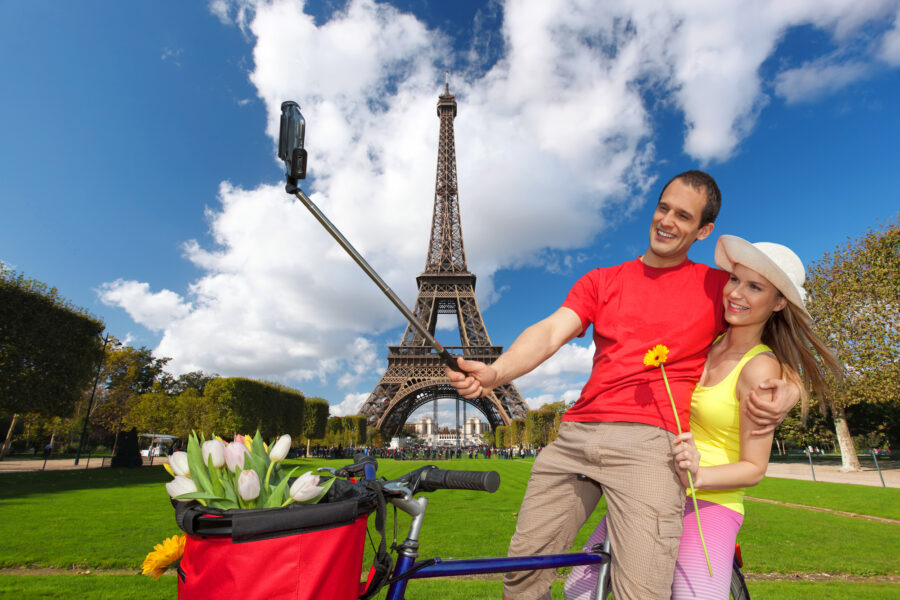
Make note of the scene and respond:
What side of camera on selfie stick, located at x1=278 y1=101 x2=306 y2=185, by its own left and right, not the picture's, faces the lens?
right

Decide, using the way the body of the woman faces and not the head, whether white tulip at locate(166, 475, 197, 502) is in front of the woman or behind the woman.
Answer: in front

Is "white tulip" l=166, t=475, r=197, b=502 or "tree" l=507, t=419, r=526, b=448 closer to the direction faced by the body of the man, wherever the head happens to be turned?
the white tulip

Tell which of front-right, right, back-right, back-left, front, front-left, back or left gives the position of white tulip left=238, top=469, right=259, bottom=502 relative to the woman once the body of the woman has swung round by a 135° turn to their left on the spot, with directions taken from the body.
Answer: back-right

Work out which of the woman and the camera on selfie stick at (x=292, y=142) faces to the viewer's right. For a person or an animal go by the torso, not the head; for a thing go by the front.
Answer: the camera on selfie stick

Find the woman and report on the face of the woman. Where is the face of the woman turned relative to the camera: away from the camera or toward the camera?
toward the camera

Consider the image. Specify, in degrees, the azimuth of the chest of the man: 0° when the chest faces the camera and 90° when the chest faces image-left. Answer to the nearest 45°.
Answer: approximately 45°

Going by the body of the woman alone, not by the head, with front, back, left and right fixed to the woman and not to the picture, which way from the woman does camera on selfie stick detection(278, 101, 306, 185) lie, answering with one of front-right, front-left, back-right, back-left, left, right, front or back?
front

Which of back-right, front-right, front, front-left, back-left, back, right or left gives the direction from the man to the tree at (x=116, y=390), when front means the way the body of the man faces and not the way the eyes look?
right

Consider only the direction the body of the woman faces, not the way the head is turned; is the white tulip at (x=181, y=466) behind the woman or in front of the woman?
in front

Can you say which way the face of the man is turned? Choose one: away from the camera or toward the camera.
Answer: toward the camera

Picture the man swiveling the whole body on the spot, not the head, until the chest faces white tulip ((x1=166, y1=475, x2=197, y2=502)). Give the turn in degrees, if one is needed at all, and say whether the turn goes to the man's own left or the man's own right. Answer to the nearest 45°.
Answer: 0° — they already face it

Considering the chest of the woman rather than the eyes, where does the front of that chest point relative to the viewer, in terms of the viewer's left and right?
facing the viewer and to the left of the viewer

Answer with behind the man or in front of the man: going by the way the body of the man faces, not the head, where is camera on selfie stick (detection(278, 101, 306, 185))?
in front

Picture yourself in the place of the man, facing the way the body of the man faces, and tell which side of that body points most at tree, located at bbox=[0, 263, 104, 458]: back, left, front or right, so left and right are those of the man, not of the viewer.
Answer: right
